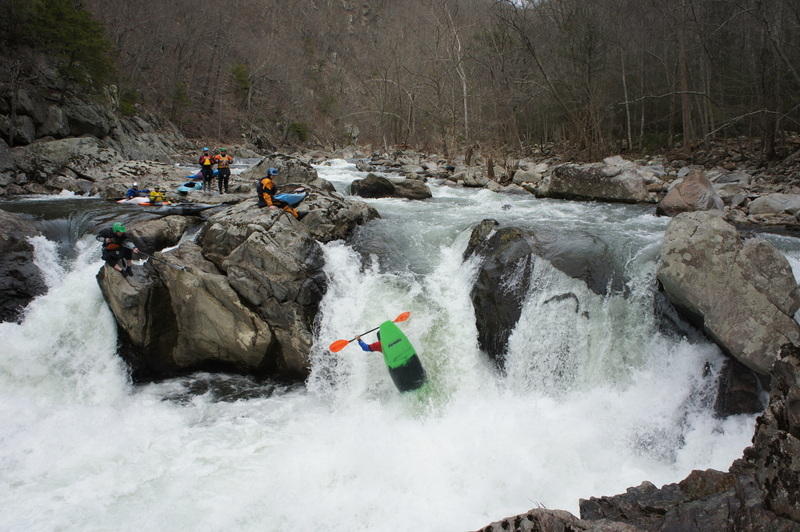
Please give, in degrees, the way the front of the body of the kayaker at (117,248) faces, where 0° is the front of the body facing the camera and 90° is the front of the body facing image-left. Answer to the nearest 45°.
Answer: approximately 315°

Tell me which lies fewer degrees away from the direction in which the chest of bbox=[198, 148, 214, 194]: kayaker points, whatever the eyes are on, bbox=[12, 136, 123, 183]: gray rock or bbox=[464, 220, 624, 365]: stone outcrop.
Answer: the stone outcrop

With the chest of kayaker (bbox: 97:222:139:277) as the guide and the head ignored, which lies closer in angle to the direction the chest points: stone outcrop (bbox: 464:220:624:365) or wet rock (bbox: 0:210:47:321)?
the stone outcrop

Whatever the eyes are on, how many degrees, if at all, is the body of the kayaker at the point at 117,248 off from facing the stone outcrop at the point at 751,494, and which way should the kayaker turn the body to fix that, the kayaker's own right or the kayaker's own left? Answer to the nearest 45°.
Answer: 0° — they already face it

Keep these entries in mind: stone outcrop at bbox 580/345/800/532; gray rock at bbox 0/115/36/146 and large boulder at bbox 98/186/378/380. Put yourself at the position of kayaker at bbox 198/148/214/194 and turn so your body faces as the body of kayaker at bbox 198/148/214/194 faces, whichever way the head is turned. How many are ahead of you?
2

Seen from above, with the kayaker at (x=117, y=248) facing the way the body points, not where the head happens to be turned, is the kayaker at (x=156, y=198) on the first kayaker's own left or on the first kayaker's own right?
on the first kayaker's own left

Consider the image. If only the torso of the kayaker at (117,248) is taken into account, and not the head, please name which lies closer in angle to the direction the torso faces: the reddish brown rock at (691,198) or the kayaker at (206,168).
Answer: the reddish brown rock

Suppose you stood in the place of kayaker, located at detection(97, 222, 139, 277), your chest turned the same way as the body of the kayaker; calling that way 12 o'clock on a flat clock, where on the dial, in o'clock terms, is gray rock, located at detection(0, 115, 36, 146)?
The gray rock is roughly at 7 o'clock from the kayaker.

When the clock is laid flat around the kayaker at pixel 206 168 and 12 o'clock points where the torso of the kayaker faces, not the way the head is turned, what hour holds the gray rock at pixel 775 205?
The gray rock is roughly at 10 o'clock from the kayaker.
